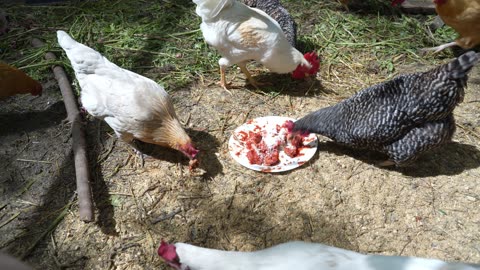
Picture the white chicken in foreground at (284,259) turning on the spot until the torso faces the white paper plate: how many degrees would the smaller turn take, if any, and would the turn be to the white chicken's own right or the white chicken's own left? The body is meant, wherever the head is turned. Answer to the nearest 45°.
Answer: approximately 90° to the white chicken's own right

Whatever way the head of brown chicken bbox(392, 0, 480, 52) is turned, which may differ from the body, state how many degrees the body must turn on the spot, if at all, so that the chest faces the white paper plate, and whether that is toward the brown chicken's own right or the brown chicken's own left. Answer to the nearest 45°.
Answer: approximately 90° to the brown chicken's own left

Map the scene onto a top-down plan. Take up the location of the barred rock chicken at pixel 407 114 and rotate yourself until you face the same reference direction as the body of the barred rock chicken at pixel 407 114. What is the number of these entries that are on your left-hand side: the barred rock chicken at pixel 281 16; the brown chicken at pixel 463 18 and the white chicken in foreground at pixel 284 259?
1

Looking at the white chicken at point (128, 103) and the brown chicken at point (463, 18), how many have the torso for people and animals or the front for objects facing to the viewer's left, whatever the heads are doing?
1

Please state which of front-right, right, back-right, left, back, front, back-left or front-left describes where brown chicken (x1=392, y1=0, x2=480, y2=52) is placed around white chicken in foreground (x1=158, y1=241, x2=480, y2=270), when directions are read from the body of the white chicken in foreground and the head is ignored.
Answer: right

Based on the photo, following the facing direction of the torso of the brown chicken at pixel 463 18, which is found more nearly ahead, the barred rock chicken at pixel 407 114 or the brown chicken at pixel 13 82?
the brown chicken

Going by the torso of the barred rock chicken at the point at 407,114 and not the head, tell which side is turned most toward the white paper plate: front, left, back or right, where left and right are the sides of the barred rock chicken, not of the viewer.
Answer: front

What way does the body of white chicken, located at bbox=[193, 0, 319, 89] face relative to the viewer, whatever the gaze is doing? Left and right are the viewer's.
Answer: facing to the right of the viewer

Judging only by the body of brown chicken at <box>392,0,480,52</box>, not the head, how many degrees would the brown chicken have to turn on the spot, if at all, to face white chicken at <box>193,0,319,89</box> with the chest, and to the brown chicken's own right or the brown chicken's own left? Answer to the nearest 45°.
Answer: approximately 45° to the brown chicken's own left

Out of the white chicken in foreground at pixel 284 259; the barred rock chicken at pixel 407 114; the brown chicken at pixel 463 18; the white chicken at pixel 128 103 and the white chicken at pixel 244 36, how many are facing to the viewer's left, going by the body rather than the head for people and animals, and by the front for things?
3

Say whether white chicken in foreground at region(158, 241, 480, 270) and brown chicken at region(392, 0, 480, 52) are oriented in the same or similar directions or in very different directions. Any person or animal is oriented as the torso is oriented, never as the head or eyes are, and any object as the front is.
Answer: same or similar directions

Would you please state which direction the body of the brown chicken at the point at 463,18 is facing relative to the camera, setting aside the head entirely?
to the viewer's left

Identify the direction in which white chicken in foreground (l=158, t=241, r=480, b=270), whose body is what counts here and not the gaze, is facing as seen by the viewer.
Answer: to the viewer's left

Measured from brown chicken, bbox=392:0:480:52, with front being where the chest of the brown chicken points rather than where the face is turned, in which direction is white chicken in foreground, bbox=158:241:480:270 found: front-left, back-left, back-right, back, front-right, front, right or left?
left

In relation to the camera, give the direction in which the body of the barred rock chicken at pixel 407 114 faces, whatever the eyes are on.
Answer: to the viewer's left

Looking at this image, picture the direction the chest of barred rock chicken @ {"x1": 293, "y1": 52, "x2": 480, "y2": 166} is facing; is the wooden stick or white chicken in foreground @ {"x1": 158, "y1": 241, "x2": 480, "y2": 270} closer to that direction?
the wooden stick
